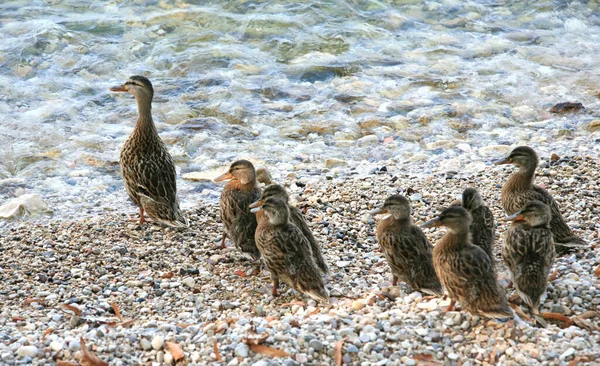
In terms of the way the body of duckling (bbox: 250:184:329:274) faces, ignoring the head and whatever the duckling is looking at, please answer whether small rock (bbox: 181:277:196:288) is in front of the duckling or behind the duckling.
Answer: in front

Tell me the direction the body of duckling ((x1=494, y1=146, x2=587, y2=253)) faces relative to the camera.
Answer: to the viewer's left

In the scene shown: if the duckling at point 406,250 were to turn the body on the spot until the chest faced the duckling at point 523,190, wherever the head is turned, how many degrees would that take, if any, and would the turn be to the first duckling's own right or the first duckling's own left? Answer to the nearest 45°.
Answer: approximately 135° to the first duckling's own right

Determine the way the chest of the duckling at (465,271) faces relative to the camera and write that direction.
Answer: to the viewer's left

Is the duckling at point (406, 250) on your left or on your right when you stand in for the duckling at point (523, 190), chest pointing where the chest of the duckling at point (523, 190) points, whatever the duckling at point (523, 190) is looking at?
on your left

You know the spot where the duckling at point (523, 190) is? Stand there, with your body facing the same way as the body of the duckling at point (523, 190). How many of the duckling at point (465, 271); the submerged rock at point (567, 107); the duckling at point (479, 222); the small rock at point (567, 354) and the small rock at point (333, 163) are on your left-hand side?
3

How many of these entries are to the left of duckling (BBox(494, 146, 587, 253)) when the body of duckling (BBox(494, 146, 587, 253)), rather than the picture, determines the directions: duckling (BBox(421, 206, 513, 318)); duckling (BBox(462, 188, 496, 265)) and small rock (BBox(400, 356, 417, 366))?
3

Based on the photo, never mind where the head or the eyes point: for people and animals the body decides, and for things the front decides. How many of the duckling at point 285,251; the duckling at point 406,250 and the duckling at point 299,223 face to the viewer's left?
3

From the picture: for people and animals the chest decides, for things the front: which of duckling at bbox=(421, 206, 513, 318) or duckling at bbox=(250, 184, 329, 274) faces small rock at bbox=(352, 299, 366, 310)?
duckling at bbox=(421, 206, 513, 318)

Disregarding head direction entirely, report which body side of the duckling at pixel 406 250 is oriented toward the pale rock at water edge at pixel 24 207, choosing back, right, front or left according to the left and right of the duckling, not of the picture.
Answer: front

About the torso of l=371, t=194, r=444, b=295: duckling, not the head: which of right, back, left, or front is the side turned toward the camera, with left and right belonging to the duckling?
left

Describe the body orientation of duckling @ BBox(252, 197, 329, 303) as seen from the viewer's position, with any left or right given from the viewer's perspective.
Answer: facing to the left of the viewer
